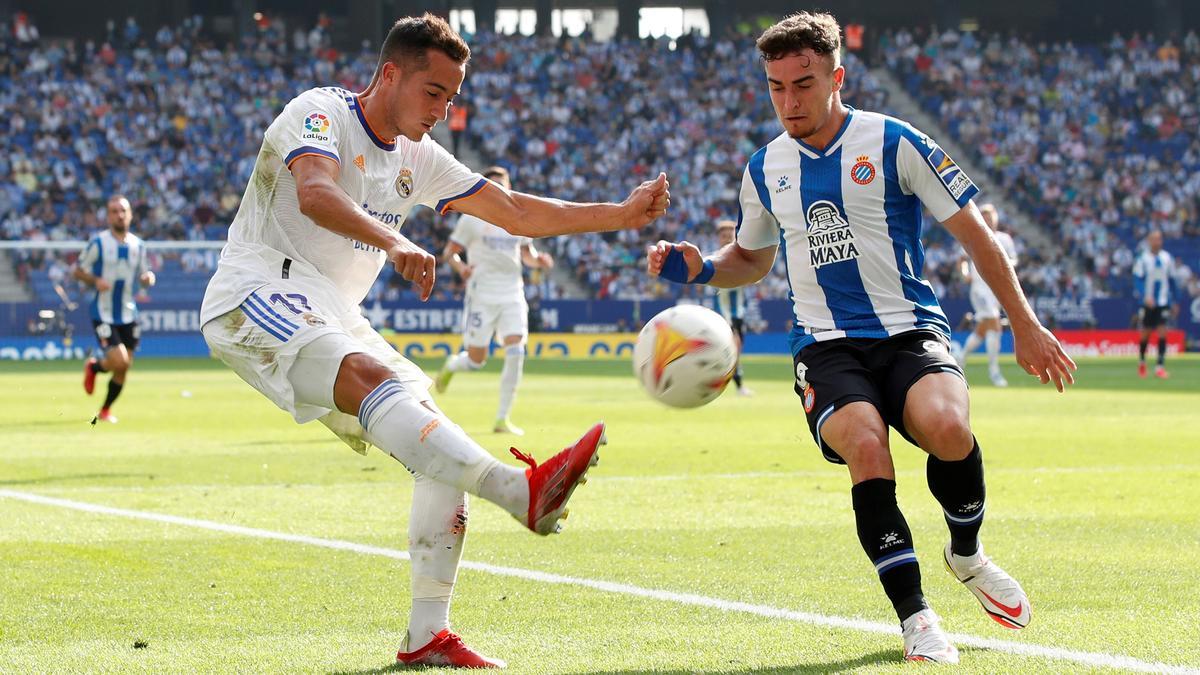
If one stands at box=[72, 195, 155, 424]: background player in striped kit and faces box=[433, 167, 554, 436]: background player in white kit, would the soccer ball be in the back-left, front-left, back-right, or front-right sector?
front-right

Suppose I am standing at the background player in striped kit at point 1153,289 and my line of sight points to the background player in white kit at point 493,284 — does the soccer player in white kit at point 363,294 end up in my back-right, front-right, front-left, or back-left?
front-left

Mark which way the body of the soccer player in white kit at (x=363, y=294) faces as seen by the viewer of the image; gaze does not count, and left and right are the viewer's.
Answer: facing the viewer and to the right of the viewer

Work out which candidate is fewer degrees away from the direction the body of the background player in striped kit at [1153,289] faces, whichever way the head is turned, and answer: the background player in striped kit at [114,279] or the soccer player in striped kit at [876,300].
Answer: the soccer player in striped kit

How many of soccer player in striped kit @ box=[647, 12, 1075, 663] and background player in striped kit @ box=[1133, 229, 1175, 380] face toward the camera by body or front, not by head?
2

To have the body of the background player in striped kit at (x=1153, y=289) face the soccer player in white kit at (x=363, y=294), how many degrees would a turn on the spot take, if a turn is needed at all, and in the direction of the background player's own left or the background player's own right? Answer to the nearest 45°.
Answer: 0° — they already face them

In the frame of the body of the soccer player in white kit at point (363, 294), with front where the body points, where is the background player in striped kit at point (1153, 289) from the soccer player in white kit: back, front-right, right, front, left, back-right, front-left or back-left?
left

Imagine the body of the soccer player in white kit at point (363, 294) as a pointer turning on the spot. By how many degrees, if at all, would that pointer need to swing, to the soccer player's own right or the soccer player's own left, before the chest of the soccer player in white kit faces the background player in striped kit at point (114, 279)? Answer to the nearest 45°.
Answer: approximately 135° to the soccer player's own left

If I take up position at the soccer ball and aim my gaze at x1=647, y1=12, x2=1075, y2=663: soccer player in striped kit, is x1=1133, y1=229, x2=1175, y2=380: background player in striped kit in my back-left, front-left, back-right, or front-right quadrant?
front-left

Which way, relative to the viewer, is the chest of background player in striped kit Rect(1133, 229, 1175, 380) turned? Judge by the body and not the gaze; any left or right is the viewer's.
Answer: facing the viewer

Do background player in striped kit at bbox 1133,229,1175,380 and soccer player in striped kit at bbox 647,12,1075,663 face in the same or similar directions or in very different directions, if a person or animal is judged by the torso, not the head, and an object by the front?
same or similar directions

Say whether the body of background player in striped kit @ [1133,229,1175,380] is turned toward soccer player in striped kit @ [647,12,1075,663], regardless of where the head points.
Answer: yes

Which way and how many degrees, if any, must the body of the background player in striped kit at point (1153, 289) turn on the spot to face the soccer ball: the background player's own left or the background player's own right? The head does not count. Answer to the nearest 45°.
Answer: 0° — they already face it

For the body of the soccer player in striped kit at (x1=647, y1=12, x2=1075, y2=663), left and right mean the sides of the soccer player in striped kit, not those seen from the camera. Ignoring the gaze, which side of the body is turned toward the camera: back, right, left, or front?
front

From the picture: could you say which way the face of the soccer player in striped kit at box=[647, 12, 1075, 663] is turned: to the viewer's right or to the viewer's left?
to the viewer's left
